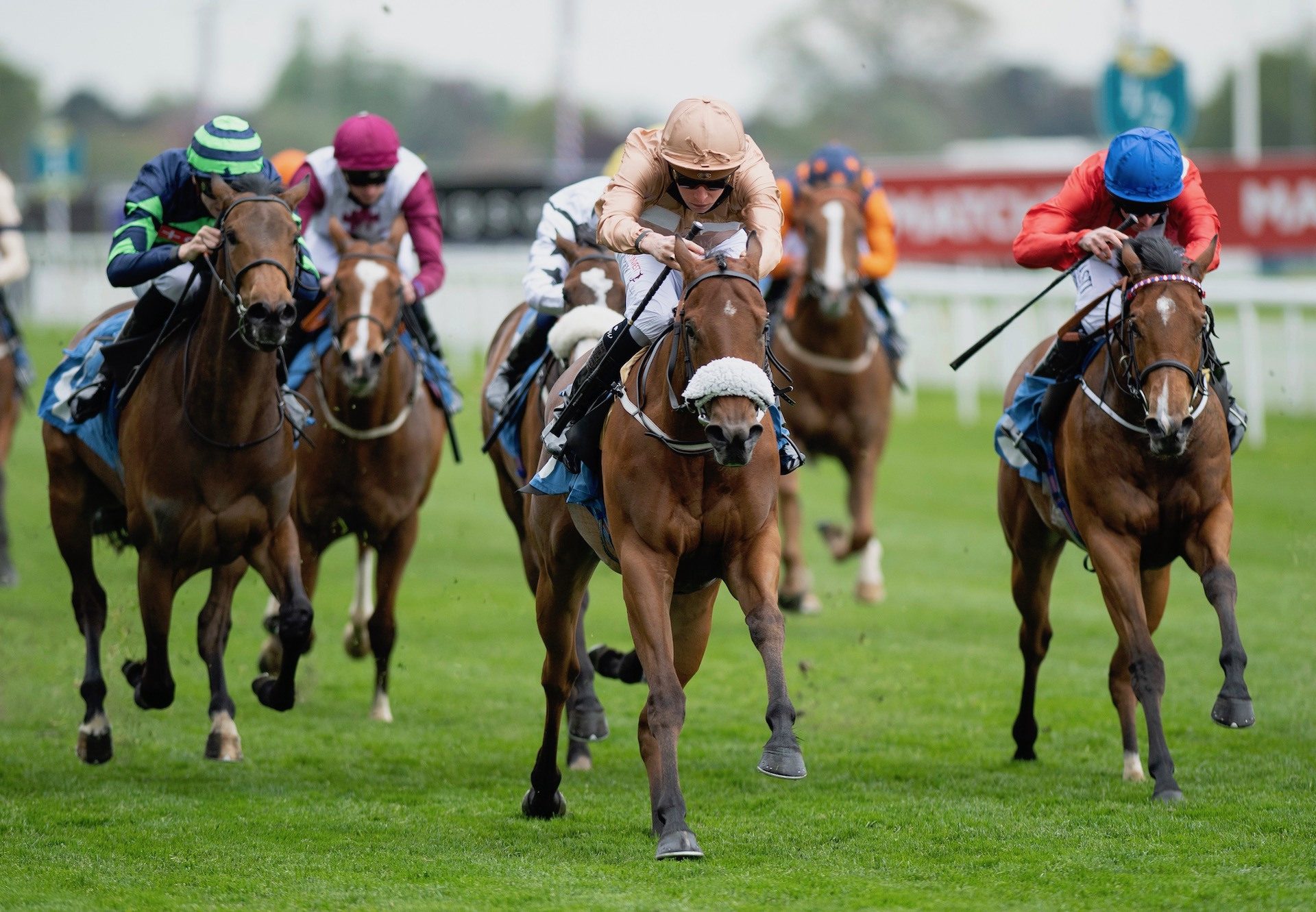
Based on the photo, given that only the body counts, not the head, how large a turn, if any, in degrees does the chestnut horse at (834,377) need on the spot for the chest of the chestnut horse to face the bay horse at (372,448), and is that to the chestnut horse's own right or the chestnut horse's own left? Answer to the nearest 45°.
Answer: approximately 45° to the chestnut horse's own right

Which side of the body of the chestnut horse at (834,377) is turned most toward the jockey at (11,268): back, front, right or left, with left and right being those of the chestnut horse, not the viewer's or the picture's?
right

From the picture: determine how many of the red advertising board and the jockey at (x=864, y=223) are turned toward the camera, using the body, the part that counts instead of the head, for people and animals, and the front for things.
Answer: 2

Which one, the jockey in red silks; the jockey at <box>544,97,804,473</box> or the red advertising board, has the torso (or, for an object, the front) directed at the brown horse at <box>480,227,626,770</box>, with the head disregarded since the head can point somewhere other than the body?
the red advertising board

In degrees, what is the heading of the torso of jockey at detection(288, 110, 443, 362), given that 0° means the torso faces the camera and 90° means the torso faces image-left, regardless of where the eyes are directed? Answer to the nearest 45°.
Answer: approximately 0°

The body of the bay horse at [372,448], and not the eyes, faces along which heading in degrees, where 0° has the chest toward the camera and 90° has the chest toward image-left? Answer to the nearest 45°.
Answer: approximately 0°

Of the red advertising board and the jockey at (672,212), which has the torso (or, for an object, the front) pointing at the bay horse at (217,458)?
the red advertising board

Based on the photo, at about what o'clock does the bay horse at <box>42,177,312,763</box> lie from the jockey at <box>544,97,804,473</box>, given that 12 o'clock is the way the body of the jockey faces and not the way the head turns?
The bay horse is roughly at 4 o'clock from the jockey.

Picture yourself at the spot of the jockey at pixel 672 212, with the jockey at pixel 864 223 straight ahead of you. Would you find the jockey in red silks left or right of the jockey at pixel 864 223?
right

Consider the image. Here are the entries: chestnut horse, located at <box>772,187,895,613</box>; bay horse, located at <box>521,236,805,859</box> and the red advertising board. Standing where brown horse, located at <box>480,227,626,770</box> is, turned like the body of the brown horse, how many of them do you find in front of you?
1
